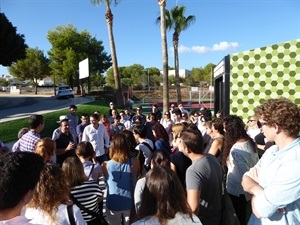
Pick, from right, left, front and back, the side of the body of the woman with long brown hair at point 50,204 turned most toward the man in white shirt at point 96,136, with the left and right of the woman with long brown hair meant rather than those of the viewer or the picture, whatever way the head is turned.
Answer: front

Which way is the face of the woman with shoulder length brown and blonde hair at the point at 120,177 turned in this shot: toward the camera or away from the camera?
away from the camera

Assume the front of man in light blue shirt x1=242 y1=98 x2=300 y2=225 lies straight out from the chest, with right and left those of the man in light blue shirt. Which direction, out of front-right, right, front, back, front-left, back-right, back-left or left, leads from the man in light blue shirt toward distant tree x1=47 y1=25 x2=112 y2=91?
front-right

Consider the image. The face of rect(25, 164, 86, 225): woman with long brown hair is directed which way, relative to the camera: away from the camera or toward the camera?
away from the camera

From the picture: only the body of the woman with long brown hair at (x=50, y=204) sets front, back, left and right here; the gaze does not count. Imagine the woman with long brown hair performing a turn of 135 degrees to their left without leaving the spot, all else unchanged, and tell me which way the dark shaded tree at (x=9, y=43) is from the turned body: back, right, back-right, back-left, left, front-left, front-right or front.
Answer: back-right

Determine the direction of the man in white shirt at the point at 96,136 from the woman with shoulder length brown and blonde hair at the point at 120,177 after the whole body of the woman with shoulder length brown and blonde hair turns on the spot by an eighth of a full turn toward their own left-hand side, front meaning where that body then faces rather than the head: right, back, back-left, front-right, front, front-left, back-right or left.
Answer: front-right

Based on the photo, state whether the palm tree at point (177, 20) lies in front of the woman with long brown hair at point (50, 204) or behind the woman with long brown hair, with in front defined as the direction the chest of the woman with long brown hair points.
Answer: in front

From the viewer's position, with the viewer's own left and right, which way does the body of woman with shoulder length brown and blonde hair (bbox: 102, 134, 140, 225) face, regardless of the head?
facing away from the viewer

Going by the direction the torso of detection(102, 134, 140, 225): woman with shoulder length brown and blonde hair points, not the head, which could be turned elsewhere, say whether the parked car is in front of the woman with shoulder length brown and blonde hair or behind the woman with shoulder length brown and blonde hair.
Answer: in front

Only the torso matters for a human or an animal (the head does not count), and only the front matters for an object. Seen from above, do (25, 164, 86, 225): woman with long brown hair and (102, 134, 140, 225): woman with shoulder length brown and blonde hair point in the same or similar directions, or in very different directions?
same or similar directions

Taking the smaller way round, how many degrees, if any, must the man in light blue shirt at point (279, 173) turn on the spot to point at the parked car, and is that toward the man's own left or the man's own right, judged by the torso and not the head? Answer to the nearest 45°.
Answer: approximately 45° to the man's own right

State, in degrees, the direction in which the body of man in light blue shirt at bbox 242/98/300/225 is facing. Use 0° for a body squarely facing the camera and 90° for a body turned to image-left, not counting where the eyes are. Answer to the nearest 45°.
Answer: approximately 90°

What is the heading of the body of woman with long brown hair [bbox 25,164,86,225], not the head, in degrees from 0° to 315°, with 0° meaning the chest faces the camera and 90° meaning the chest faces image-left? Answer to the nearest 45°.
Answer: approximately 180°

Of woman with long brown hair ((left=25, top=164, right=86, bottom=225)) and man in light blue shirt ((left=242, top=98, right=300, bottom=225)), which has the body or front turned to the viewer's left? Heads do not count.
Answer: the man in light blue shirt

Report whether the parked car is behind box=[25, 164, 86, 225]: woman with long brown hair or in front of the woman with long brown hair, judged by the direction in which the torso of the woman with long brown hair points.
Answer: in front
